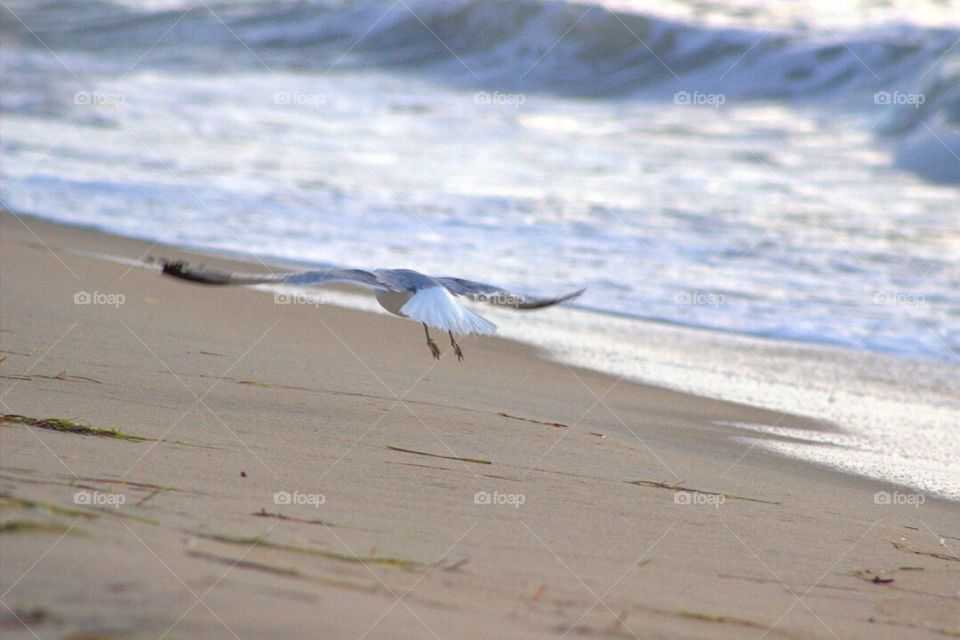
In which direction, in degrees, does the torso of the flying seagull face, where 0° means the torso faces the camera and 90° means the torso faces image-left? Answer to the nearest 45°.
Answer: approximately 135°
